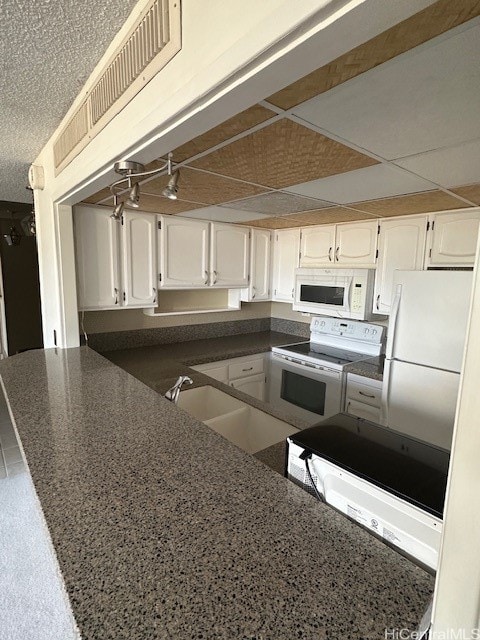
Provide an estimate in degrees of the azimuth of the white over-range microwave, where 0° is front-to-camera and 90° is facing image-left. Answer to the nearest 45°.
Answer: approximately 45°

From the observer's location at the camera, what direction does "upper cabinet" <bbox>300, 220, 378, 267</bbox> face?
facing the viewer and to the left of the viewer

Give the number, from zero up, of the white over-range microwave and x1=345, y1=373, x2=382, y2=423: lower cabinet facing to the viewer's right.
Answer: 0

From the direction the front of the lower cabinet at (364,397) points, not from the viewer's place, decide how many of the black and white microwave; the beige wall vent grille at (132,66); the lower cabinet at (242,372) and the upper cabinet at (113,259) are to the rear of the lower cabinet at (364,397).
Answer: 0

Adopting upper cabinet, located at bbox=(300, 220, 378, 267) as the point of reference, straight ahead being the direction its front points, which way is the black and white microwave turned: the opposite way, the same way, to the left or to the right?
the opposite way

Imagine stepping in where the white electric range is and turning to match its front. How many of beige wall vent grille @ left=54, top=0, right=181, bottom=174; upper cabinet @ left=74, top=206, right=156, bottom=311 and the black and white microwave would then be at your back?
0

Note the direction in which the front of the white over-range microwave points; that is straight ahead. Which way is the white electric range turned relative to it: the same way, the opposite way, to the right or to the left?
the same way

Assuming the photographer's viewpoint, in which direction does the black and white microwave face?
facing away from the viewer and to the right of the viewer

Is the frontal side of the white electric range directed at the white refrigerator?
no

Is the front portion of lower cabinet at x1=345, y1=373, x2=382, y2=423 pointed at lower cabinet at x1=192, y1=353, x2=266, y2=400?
no

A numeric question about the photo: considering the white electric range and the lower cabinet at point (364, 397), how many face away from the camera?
0

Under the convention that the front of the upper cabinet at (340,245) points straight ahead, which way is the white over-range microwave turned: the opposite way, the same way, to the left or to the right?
the same way

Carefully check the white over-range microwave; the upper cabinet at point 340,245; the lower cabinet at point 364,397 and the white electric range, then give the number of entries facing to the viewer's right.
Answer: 0
